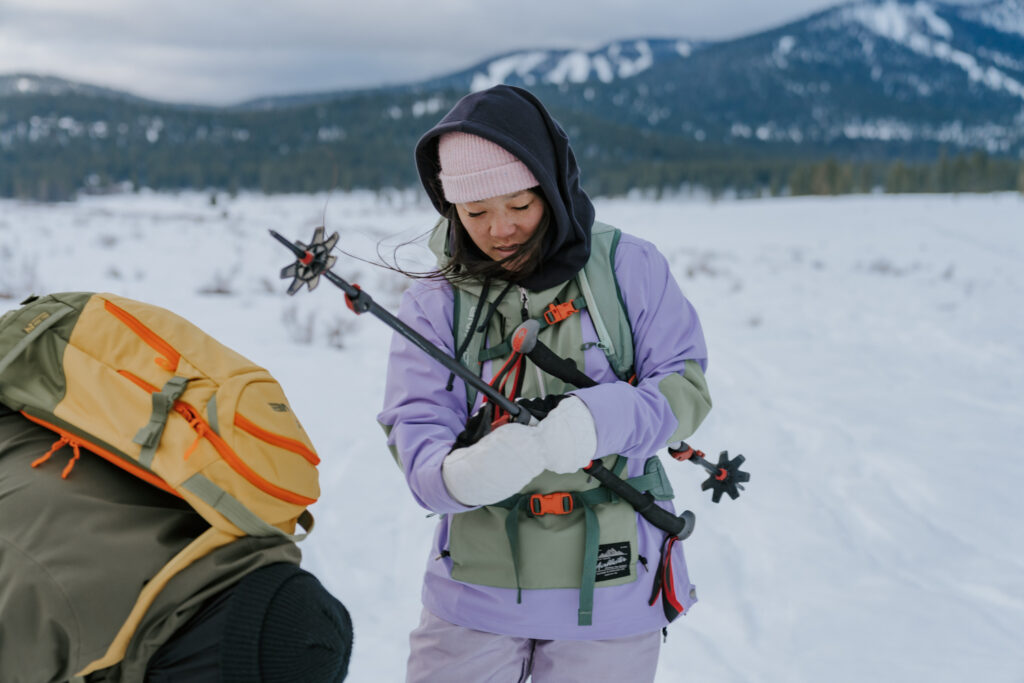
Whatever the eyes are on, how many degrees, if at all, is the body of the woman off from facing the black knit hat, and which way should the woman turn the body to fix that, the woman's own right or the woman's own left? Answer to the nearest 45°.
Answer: approximately 45° to the woman's own right

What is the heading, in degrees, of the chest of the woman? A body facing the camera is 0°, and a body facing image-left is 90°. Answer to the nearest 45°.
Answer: approximately 0°
